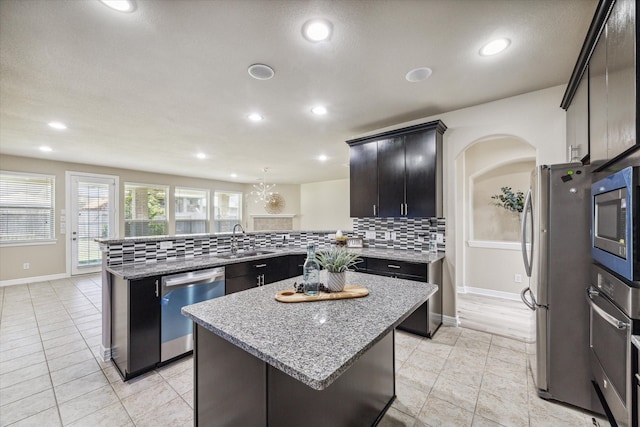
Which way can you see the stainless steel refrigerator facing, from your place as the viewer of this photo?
facing to the left of the viewer

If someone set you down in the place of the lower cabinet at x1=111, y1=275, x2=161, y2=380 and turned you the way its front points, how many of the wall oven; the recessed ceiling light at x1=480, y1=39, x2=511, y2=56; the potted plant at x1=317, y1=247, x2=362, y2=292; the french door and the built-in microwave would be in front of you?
4

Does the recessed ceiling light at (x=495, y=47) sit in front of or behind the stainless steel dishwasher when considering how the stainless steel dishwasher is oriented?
in front

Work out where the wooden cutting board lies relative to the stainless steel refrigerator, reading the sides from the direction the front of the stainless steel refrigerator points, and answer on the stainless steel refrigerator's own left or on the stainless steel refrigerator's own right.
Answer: on the stainless steel refrigerator's own left

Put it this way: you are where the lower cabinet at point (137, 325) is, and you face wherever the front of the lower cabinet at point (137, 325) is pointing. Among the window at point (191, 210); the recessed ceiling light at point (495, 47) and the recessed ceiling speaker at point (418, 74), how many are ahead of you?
2

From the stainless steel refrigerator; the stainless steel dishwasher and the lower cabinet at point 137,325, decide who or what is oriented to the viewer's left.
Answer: the stainless steel refrigerator

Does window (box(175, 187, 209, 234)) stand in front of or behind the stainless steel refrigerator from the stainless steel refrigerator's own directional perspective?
in front

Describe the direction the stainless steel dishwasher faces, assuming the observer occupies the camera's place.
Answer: facing the viewer and to the right of the viewer

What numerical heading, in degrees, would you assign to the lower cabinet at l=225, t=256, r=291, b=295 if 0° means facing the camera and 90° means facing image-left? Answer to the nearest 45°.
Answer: approximately 315°

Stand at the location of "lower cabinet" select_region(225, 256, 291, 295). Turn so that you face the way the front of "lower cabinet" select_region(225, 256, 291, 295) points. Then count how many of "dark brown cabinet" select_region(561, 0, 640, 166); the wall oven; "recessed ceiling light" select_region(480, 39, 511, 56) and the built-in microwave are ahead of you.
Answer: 4

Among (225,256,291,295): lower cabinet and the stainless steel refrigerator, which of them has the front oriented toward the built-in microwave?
the lower cabinet
